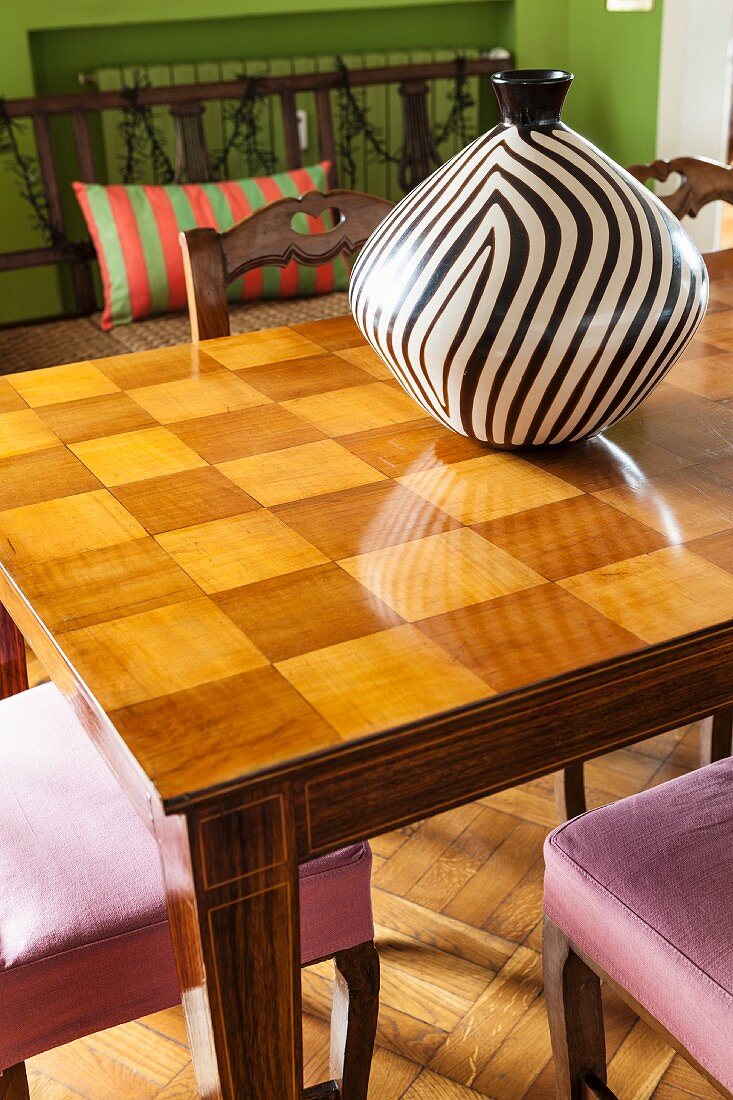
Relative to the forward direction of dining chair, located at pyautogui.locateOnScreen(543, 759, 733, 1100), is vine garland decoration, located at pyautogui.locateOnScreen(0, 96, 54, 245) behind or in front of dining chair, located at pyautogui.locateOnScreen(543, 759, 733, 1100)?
in front

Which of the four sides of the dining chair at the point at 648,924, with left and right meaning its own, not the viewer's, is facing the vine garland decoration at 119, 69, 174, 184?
front

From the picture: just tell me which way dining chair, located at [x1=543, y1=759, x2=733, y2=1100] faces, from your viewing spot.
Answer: facing away from the viewer and to the left of the viewer

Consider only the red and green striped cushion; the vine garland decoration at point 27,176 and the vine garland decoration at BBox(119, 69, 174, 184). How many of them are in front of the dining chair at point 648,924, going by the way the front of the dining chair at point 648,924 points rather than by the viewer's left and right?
3

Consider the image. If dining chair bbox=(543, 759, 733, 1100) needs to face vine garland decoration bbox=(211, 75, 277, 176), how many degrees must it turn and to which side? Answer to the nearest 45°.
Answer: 0° — it already faces it
